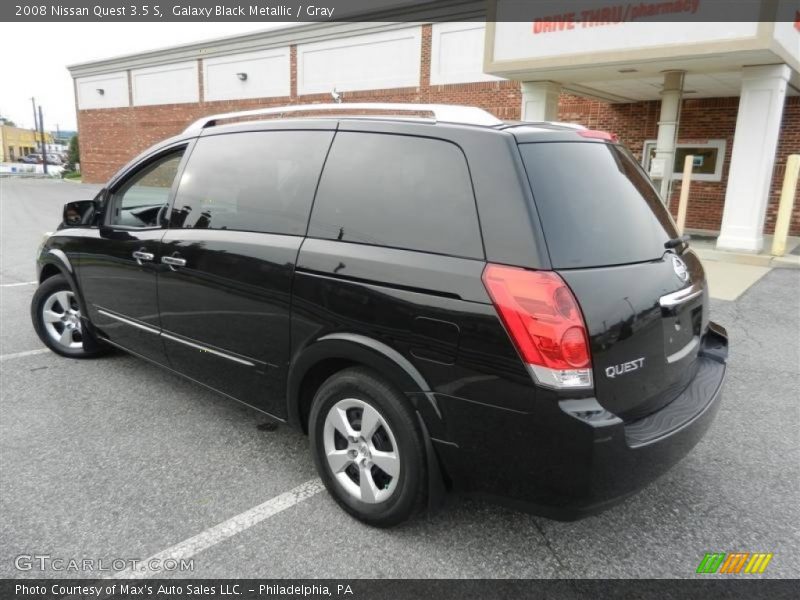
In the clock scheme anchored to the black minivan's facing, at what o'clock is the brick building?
The brick building is roughly at 2 o'clock from the black minivan.

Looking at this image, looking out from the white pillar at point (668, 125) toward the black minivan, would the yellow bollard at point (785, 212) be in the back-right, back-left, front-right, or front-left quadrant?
front-left

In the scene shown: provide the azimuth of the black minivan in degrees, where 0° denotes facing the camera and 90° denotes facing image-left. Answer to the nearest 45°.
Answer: approximately 135°

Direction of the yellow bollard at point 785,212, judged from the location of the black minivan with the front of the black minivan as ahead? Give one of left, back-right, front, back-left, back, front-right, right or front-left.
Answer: right

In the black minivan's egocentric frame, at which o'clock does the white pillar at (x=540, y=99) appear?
The white pillar is roughly at 2 o'clock from the black minivan.

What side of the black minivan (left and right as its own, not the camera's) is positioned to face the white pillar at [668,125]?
right

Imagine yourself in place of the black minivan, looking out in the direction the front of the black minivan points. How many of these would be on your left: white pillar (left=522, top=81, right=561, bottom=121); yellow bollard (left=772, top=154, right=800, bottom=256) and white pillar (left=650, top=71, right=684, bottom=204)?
0
